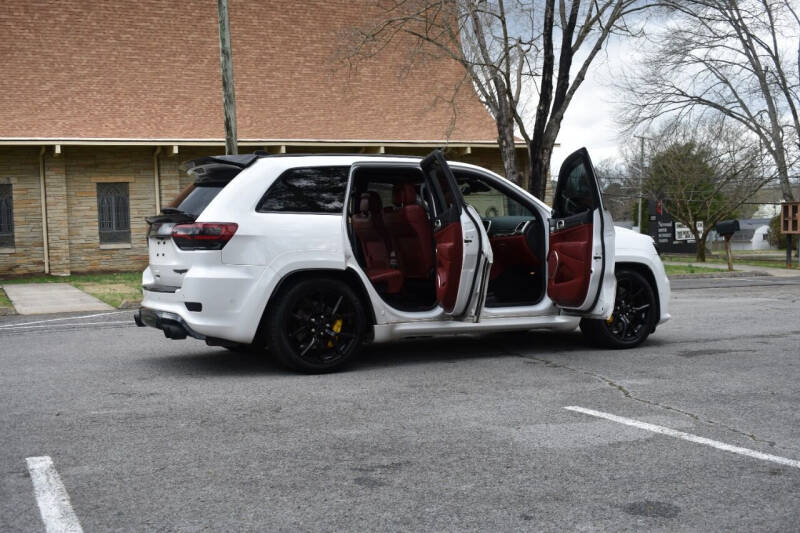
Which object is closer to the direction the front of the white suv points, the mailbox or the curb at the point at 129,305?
the mailbox

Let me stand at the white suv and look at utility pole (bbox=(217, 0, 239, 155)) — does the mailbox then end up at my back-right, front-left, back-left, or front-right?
front-right

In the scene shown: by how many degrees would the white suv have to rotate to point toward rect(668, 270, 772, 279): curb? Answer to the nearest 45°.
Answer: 0° — it already faces it

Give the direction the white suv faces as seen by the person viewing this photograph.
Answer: facing away from the viewer and to the right of the viewer

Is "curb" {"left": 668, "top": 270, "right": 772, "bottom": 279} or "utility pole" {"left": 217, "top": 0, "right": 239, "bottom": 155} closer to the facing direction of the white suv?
the curb

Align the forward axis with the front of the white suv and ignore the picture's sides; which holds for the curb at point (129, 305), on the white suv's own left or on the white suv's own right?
on the white suv's own left

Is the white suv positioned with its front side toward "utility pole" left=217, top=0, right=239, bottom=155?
no

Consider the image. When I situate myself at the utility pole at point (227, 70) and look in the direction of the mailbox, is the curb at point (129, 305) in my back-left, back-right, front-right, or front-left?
back-right

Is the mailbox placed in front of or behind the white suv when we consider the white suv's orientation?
in front

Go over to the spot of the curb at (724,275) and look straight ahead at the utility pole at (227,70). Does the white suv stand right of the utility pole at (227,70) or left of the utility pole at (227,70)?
left
